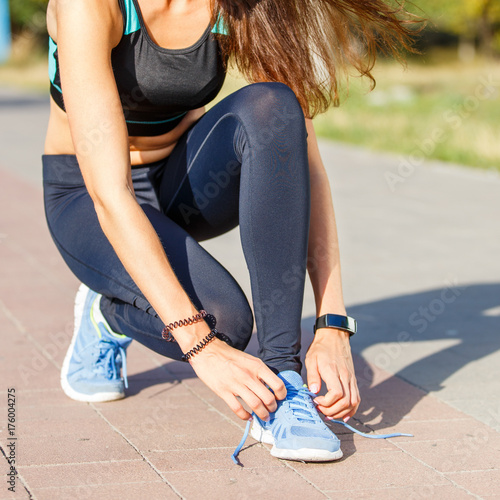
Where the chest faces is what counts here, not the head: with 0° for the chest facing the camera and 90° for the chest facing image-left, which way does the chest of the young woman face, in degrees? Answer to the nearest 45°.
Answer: approximately 315°

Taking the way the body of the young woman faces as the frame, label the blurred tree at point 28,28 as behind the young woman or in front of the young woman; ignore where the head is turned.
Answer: behind

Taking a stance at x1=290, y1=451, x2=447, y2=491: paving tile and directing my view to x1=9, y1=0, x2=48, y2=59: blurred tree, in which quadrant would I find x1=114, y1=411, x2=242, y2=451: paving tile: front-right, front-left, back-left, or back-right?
front-left
